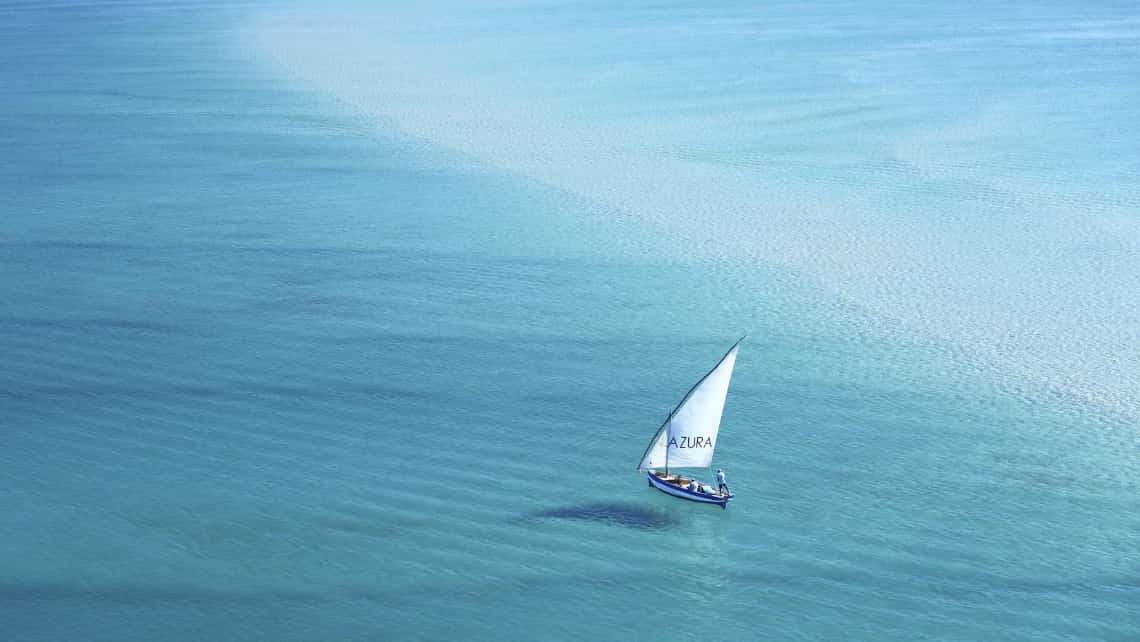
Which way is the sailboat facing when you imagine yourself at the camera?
facing away from the viewer and to the left of the viewer
